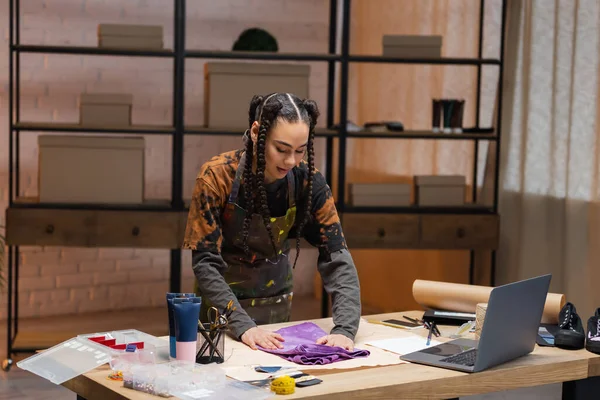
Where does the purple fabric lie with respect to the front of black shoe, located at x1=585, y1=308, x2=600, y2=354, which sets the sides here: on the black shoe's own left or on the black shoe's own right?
on the black shoe's own right

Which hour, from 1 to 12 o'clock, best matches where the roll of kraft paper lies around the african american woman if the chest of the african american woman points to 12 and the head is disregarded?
The roll of kraft paper is roughly at 10 o'clock from the african american woman.

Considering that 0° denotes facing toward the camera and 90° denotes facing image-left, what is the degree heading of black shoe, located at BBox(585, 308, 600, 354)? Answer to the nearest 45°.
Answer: approximately 0°

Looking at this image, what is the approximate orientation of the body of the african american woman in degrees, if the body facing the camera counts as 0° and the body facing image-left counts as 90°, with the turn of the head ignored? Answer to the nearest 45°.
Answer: approximately 315°
